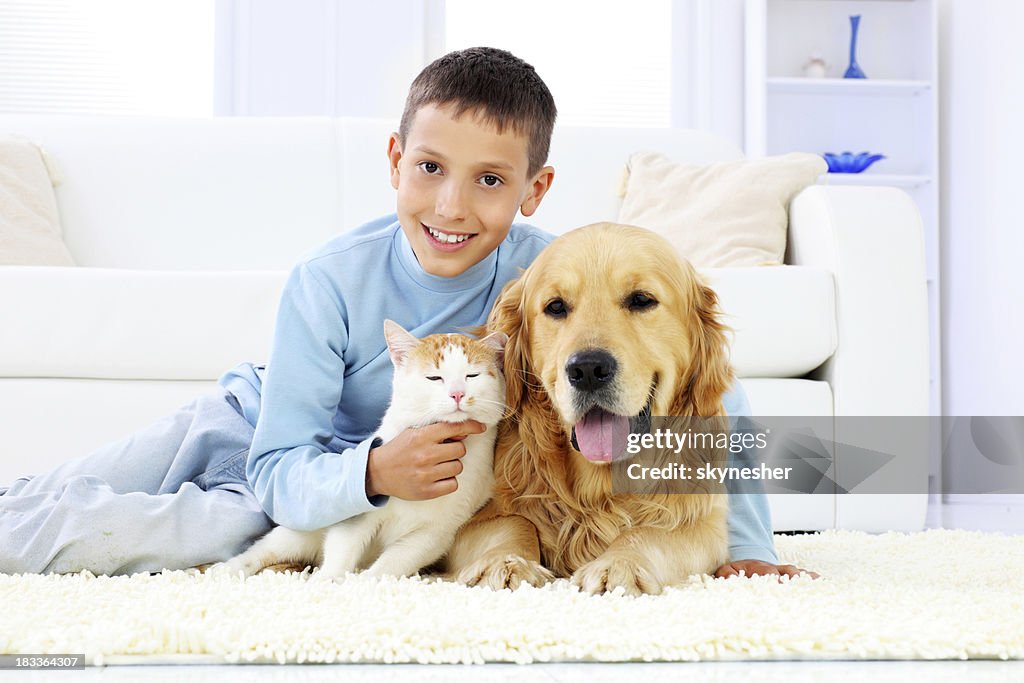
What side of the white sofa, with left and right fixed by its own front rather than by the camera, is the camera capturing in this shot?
front

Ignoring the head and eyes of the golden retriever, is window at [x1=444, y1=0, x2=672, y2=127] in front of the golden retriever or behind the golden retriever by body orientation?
behind

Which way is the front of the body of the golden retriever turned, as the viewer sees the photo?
toward the camera

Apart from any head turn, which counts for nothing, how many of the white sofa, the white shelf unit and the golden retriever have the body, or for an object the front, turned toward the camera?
3

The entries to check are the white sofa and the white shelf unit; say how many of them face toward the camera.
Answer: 2

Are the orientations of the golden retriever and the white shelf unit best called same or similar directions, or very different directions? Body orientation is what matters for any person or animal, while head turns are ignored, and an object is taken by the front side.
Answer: same or similar directions

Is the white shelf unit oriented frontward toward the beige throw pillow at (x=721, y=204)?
yes

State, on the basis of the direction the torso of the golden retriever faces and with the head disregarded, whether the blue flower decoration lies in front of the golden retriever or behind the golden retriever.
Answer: behind

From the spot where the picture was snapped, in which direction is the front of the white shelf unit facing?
facing the viewer

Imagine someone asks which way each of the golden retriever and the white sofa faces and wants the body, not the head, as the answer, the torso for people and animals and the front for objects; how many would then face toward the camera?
2

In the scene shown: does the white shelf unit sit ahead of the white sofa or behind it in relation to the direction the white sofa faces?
behind

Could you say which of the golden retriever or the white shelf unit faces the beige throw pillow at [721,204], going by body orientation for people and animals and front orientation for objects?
the white shelf unit
